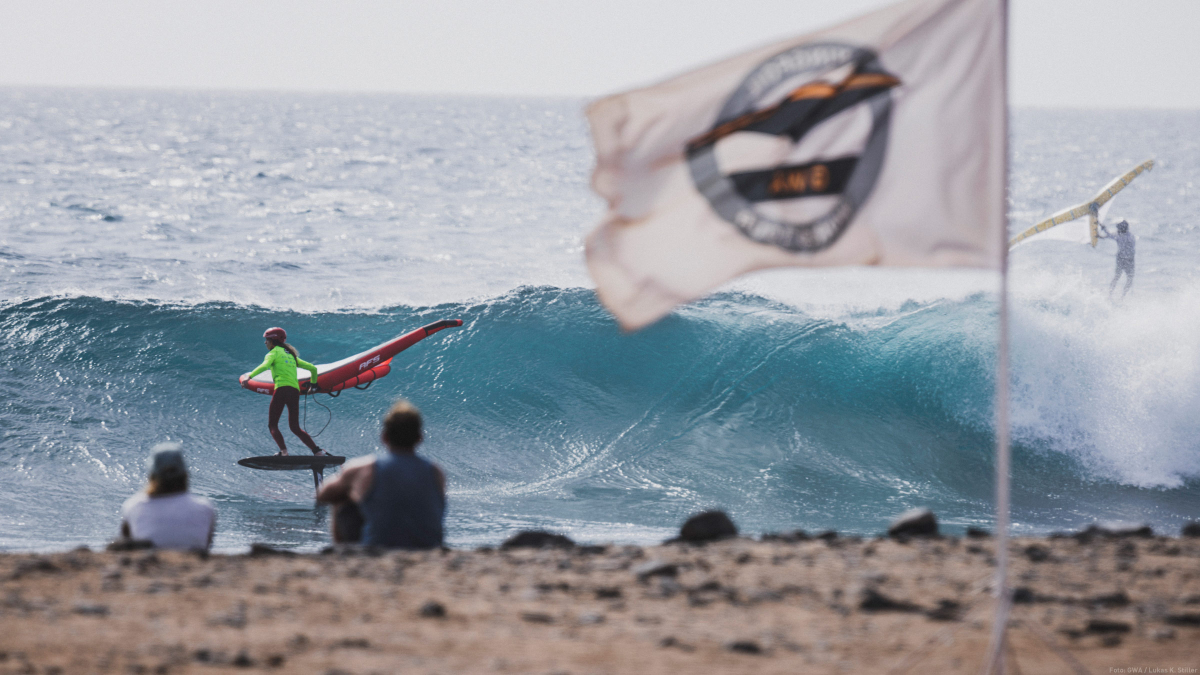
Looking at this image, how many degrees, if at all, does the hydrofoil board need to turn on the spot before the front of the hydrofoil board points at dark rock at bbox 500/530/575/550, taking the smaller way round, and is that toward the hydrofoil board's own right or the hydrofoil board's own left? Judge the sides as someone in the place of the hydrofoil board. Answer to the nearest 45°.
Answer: approximately 90° to the hydrofoil board's own left

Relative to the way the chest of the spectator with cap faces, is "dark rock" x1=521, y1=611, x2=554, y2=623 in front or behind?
behind

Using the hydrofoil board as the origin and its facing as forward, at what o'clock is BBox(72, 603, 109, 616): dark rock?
The dark rock is roughly at 9 o'clock from the hydrofoil board.

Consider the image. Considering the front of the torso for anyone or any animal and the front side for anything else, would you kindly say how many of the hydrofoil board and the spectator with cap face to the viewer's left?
1

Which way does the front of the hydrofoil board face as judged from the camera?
facing to the left of the viewer

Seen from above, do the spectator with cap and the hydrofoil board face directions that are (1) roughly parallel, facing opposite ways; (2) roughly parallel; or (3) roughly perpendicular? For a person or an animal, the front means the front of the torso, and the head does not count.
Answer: roughly perpendicular

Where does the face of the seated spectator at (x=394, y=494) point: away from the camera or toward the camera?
away from the camera

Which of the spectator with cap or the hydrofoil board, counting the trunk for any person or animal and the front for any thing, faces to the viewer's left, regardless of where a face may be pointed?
the hydrofoil board

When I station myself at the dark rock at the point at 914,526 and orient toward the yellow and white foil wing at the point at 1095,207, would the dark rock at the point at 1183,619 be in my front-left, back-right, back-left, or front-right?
back-right

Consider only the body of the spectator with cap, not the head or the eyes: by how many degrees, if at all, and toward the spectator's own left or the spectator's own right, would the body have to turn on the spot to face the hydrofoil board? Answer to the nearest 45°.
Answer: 0° — they already face it

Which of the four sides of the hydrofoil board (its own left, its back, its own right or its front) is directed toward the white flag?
left

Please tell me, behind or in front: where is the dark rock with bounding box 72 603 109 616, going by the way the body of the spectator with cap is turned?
behind

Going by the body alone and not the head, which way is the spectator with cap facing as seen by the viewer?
away from the camera
